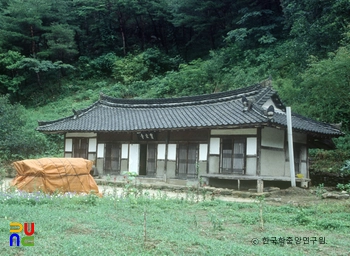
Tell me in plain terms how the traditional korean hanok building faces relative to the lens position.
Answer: facing the viewer and to the left of the viewer

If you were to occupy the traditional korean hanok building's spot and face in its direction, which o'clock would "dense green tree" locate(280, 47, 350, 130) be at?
The dense green tree is roughly at 7 o'clock from the traditional korean hanok building.

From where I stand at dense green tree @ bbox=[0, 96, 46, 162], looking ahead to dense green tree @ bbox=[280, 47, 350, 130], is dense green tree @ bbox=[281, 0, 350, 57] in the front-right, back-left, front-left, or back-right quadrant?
front-left

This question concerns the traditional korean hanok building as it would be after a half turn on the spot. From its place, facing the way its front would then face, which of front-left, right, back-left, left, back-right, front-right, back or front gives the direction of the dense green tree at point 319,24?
front

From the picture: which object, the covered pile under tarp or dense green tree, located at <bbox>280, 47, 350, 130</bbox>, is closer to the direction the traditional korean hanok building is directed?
the covered pile under tarp

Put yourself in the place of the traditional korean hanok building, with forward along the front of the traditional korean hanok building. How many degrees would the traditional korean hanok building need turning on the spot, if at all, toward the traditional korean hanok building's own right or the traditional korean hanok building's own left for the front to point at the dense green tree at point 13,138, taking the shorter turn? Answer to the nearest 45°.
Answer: approximately 90° to the traditional korean hanok building's own right

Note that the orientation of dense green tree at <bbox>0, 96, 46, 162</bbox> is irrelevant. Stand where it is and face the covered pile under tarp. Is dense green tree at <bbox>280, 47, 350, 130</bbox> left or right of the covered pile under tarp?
left
